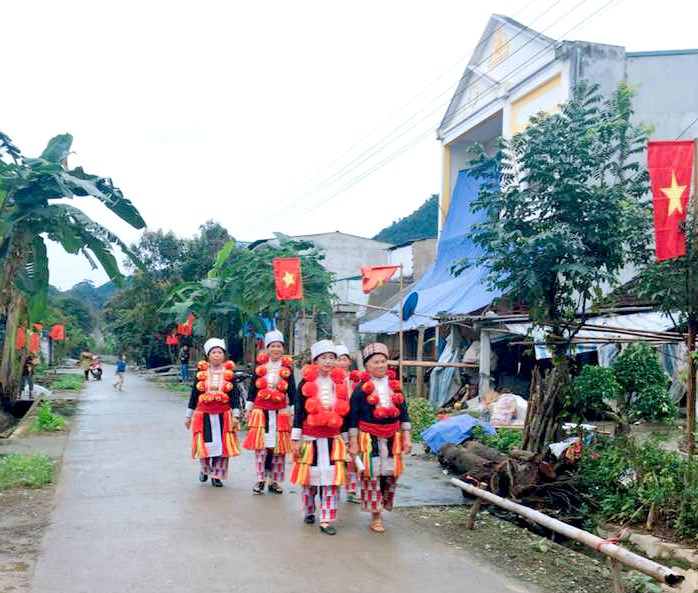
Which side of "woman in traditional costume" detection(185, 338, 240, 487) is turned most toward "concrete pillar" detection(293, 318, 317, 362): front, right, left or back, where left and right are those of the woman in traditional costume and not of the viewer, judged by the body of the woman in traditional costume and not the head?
back

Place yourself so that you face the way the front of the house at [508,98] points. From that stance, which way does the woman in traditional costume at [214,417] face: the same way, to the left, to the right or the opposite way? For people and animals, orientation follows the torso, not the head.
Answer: to the left

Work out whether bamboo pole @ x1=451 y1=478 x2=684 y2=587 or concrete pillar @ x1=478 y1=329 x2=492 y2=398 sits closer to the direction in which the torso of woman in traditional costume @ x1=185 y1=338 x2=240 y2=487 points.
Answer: the bamboo pole

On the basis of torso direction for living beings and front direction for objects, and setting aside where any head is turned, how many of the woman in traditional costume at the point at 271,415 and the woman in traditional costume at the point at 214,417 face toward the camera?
2

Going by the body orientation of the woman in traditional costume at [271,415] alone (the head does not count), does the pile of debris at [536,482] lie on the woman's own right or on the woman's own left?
on the woman's own left

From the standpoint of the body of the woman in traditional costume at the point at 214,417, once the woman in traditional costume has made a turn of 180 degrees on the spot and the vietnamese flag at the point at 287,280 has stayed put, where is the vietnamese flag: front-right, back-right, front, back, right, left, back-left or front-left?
front

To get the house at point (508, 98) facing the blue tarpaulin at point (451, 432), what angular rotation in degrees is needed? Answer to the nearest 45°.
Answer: approximately 45° to its left

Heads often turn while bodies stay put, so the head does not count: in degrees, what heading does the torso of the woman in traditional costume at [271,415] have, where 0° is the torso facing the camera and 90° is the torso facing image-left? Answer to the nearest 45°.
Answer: approximately 0°

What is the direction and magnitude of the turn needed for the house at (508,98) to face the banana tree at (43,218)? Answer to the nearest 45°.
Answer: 0° — it already faces it

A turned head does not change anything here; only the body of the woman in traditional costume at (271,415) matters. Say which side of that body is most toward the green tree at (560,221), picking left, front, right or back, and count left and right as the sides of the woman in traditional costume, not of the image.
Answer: left

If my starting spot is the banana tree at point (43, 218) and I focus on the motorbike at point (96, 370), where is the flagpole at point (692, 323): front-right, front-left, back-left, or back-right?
back-right
